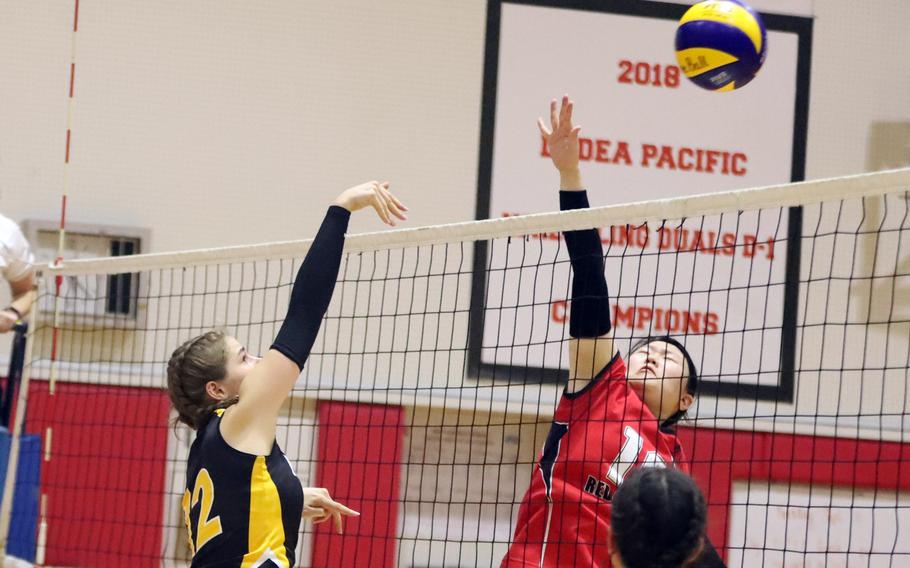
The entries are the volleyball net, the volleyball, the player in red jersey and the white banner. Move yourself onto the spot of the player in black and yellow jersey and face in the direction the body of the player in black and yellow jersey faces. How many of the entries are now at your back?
0

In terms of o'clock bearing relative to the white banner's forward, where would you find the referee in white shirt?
The referee in white shirt is roughly at 2 o'clock from the white banner.

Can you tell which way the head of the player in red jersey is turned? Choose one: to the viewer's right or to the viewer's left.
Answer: to the viewer's left

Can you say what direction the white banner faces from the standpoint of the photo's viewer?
facing the viewer

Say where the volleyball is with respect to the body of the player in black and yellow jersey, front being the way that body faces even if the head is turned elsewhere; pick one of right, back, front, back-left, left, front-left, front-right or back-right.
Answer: front

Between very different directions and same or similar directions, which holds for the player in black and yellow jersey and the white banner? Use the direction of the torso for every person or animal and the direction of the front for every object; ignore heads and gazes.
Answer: very different directions

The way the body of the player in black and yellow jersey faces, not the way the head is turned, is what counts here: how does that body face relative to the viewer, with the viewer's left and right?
facing away from the viewer and to the right of the viewer

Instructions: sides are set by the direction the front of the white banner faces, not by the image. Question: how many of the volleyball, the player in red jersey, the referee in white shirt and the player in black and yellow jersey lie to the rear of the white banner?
0

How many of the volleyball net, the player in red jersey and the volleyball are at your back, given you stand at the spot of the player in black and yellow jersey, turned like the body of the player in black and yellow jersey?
0

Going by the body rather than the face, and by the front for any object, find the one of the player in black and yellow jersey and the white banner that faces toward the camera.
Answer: the white banner

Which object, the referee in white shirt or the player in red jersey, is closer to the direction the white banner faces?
the player in red jersey

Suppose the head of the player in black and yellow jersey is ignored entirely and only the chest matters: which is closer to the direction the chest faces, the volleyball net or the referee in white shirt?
the volleyball net

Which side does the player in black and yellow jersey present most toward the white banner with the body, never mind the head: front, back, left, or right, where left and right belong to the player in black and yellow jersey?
front

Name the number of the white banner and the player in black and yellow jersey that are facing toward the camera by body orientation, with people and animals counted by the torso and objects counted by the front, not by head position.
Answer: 1

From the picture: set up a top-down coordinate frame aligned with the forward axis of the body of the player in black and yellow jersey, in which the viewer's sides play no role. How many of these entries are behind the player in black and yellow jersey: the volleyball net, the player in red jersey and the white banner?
0

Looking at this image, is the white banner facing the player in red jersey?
yes

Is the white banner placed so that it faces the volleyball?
yes

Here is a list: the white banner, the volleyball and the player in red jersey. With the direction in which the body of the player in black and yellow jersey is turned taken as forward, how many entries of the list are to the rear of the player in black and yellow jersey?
0

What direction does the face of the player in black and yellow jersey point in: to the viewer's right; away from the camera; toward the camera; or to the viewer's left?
to the viewer's right
